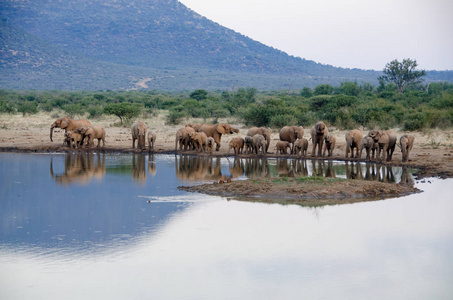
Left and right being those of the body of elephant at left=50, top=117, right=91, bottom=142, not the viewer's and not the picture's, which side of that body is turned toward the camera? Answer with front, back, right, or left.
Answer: left

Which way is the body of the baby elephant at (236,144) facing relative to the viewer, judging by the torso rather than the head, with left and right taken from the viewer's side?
facing the viewer and to the left of the viewer

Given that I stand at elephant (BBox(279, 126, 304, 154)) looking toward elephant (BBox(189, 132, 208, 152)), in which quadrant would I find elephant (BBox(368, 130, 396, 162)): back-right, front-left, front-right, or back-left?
back-left

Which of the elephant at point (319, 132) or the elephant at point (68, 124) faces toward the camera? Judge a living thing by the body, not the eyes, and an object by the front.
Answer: the elephant at point (319, 132)

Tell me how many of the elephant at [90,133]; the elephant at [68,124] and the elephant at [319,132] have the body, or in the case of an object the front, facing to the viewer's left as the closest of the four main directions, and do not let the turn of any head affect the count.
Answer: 2

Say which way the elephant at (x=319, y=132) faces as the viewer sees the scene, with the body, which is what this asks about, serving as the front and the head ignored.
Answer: toward the camera

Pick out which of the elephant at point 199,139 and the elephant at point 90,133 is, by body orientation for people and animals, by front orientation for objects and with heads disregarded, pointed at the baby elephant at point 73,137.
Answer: the elephant at point 90,133

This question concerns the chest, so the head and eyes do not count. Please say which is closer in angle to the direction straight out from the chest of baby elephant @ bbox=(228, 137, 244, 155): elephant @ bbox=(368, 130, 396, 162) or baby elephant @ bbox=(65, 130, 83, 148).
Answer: the baby elephant

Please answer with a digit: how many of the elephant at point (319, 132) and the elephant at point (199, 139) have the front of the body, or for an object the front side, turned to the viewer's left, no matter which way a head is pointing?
0

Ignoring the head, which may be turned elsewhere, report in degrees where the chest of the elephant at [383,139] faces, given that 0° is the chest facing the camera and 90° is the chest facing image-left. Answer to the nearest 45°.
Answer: approximately 45°

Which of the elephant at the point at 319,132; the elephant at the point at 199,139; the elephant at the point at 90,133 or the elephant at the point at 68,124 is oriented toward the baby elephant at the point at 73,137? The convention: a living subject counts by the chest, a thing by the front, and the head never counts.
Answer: the elephant at the point at 90,133

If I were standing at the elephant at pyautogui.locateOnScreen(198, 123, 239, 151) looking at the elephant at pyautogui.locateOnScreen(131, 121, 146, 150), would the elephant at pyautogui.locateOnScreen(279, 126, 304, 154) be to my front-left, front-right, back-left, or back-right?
back-left

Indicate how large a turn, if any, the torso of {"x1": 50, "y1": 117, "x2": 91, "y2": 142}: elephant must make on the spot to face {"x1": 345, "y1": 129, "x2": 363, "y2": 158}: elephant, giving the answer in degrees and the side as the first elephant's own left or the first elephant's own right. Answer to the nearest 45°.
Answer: approximately 135° to the first elephant's own left

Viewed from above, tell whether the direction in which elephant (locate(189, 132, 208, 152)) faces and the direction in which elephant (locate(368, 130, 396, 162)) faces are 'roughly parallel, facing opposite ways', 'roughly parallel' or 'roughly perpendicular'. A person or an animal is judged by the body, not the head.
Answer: roughly parallel

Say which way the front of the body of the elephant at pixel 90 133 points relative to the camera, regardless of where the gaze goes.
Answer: to the viewer's left

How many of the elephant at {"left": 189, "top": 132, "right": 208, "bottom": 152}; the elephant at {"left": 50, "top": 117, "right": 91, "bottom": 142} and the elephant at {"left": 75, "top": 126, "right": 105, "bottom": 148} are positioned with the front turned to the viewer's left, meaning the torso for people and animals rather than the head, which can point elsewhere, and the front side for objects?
3

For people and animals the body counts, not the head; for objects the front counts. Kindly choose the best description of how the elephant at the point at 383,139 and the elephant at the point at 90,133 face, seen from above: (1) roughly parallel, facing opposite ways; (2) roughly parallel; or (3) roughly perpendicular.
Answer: roughly parallel

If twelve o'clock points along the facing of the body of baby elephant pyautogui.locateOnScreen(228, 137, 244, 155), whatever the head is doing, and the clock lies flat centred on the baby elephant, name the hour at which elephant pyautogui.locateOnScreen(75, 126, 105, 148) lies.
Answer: The elephant is roughly at 2 o'clock from the baby elephant.
